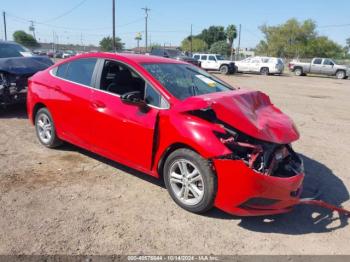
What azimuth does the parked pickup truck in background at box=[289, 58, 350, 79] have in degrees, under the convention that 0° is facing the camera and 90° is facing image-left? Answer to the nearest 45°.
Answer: approximately 270°

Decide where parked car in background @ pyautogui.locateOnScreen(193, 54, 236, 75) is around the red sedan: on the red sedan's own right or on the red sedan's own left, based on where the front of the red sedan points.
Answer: on the red sedan's own left

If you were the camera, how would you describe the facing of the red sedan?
facing the viewer and to the right of the viewer

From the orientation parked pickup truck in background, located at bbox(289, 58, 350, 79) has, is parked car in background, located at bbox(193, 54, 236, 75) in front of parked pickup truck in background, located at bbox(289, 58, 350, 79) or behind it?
behind

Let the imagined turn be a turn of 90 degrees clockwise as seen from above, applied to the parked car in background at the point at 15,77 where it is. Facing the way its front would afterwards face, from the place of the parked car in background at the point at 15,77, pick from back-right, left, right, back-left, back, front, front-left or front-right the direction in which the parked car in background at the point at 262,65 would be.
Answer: back

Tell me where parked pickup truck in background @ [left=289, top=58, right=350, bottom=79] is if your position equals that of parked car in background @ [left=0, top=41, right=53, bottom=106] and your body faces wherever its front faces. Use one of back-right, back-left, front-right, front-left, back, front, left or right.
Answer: left

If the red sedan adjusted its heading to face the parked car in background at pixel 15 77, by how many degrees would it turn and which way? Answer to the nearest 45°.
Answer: approximately 180°

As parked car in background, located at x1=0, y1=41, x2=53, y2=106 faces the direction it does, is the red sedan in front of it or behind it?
in front

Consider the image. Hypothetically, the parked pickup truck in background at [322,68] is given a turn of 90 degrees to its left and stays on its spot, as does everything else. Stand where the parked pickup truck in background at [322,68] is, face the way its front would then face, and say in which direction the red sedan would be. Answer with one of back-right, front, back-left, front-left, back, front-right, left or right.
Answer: back

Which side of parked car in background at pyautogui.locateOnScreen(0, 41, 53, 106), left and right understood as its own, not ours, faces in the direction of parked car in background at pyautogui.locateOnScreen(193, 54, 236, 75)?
left

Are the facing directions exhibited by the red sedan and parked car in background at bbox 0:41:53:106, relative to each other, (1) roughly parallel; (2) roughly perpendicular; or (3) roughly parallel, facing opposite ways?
roughly parallel
